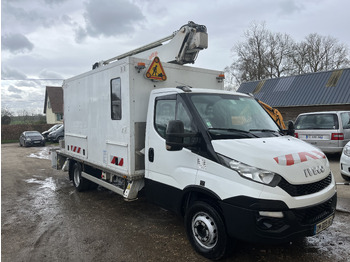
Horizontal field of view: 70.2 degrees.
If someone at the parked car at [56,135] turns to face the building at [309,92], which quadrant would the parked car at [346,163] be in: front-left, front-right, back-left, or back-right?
front-right

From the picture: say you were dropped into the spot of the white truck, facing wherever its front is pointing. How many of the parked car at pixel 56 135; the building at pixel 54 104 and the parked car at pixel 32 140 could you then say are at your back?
3

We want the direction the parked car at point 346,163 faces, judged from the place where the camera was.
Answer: facing the viewer and to the left of the viewer

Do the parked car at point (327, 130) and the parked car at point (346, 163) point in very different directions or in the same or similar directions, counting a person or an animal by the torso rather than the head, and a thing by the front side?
very different directions

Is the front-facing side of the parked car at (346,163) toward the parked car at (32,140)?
no

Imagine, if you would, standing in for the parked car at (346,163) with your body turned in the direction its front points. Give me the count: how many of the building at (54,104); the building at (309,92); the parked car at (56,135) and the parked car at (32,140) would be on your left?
0

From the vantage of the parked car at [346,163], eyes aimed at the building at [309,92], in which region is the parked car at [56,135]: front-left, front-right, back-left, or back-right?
front-left

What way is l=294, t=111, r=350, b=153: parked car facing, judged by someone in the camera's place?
facing away from the viewer and to the right of the viewer

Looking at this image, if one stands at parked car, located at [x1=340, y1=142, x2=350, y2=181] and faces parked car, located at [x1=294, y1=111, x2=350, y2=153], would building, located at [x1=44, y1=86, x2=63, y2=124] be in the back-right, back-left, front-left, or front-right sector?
front-left

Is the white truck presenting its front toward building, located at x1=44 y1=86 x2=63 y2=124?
no

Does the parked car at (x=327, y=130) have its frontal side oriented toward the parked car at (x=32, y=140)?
no

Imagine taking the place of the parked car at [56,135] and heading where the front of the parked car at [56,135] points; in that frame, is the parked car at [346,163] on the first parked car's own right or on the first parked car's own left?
on the first parked car's own left

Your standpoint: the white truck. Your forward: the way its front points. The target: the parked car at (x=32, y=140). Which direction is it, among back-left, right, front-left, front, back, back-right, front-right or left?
back

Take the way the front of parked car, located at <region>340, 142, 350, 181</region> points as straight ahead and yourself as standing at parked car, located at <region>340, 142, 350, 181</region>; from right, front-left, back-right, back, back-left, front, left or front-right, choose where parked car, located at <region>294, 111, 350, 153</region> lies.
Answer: back-right

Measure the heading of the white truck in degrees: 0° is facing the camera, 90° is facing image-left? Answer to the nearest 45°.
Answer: approximately 315°

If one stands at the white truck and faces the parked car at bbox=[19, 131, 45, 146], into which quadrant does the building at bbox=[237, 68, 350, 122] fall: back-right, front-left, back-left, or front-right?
front-right
